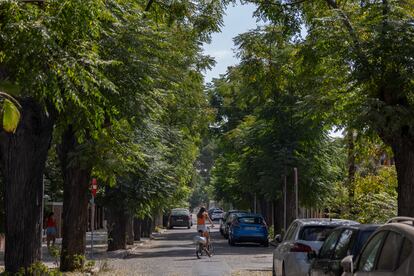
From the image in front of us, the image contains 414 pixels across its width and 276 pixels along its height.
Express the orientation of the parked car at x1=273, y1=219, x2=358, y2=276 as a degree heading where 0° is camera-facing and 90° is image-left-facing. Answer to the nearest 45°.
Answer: approximately 135°

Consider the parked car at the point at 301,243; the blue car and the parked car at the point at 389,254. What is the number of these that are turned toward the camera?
0

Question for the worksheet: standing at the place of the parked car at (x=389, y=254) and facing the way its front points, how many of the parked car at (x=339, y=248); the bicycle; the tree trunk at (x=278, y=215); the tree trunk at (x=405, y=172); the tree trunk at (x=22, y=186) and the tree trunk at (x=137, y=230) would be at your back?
0

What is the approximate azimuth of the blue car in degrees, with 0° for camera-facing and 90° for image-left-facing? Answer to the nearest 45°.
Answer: approximately 180°

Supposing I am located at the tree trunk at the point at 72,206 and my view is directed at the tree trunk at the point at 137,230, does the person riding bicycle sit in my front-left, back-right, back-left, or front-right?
front-right

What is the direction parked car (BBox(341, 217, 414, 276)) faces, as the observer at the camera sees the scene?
facing away from the viewer and to the left of the viewer

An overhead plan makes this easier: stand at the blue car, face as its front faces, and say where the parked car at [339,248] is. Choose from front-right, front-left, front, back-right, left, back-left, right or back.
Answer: back

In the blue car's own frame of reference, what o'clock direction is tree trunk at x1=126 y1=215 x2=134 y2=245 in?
The tree trunk is roughly at 9 o'clock from the blue car.

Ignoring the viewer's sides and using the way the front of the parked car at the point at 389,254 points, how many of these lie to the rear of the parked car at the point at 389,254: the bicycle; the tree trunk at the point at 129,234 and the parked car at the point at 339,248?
0

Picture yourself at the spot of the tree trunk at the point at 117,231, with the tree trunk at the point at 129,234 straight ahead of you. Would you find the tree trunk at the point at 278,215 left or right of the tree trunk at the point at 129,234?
right

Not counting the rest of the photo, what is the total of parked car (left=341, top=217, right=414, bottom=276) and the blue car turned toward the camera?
0

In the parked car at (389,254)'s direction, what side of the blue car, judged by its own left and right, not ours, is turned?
back

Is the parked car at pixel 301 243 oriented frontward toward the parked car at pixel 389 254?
no

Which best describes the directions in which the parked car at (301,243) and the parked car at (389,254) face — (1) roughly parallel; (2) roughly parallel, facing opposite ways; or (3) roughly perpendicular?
roughly parallel

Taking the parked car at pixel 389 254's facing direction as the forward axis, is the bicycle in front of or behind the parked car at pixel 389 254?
in front

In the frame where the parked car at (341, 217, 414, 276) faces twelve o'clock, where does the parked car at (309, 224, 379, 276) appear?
the parked car at (309, 224, 379, 276) is roughly at 1 o'clock from the parked car at (341, 217, 414, 276).

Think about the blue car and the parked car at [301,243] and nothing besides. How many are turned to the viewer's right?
0
